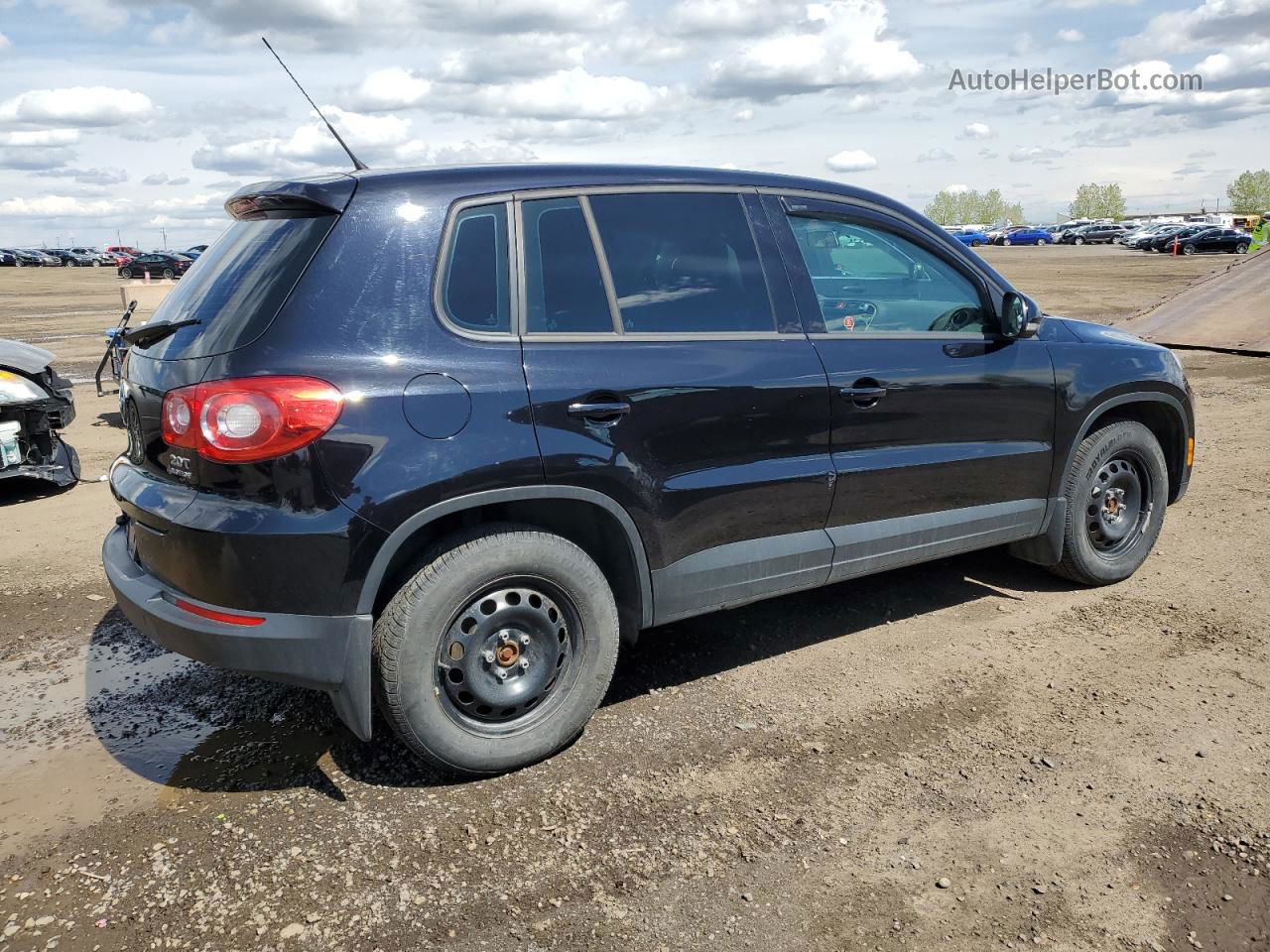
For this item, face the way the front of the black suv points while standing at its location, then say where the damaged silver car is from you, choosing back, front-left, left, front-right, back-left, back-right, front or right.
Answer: left

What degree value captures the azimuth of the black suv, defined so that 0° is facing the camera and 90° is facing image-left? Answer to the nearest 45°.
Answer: approximately 225°
